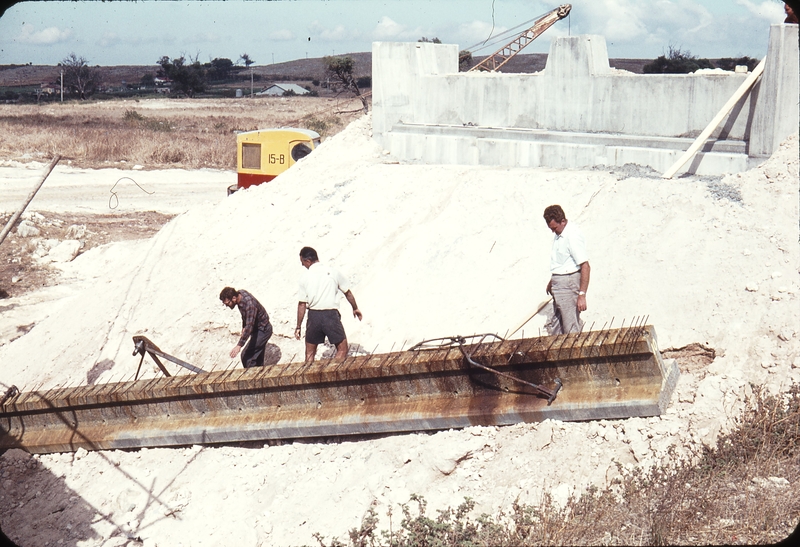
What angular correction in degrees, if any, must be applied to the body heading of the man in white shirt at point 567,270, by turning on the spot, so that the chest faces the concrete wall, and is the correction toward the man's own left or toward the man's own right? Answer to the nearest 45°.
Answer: approximately 135° to the man's own right

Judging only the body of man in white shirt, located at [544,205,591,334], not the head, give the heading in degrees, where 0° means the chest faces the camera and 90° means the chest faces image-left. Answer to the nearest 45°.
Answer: approximately 45°

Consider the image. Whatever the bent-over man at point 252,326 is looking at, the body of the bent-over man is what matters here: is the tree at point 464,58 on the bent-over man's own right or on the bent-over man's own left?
on the bent-over man's own right

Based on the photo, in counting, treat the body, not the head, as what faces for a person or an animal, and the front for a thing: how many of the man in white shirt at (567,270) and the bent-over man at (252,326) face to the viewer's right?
0

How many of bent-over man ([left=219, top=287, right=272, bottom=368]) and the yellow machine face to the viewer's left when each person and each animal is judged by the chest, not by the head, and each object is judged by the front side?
1

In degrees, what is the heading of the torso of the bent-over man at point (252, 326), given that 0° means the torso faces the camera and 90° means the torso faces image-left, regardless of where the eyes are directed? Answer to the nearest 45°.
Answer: approximately 90°

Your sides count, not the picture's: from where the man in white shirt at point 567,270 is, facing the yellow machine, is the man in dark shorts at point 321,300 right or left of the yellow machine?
left

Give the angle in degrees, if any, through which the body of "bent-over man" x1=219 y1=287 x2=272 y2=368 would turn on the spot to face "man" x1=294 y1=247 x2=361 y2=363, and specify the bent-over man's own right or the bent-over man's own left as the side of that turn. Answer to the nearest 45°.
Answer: approximately 135° to the bent-over man's own left
